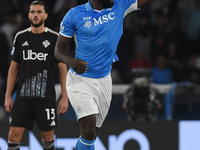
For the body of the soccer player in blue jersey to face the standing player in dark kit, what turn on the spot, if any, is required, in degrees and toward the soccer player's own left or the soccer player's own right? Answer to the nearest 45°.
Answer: approximately 180°

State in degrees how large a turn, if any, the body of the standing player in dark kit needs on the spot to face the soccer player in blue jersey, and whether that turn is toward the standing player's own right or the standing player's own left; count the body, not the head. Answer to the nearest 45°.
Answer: approximately 45° to the standing player's own left

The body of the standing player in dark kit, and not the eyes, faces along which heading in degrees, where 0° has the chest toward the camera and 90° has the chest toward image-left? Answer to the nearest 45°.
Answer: approximately 0°

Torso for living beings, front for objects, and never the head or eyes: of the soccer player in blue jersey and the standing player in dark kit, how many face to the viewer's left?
0

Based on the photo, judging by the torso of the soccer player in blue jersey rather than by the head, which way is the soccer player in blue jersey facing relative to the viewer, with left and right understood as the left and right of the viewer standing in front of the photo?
facing the viewer and to the right of the viewer
